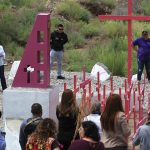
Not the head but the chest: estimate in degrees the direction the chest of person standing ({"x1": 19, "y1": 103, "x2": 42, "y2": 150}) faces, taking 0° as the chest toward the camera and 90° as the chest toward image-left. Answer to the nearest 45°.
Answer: approximately 225°

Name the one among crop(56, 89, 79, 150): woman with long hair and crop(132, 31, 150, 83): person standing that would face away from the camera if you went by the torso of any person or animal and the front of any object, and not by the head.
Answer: the woman with long hair

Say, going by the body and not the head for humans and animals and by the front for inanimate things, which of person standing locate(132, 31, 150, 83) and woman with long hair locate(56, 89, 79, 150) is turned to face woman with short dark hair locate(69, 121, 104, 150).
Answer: the person standing

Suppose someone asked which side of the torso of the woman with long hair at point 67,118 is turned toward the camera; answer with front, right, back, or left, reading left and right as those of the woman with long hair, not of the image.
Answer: back

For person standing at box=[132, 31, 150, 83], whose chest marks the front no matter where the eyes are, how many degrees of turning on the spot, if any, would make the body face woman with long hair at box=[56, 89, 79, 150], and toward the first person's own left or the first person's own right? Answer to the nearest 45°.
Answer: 0° — they already face them

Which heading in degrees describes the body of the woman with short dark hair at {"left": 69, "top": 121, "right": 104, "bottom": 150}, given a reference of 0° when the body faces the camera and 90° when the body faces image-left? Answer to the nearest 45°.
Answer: approximately 135°

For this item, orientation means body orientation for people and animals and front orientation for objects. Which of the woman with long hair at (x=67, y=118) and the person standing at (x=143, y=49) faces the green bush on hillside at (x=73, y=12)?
the woman with long hair

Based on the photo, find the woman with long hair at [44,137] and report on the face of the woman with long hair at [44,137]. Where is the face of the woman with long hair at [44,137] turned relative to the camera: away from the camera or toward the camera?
away from the camera
